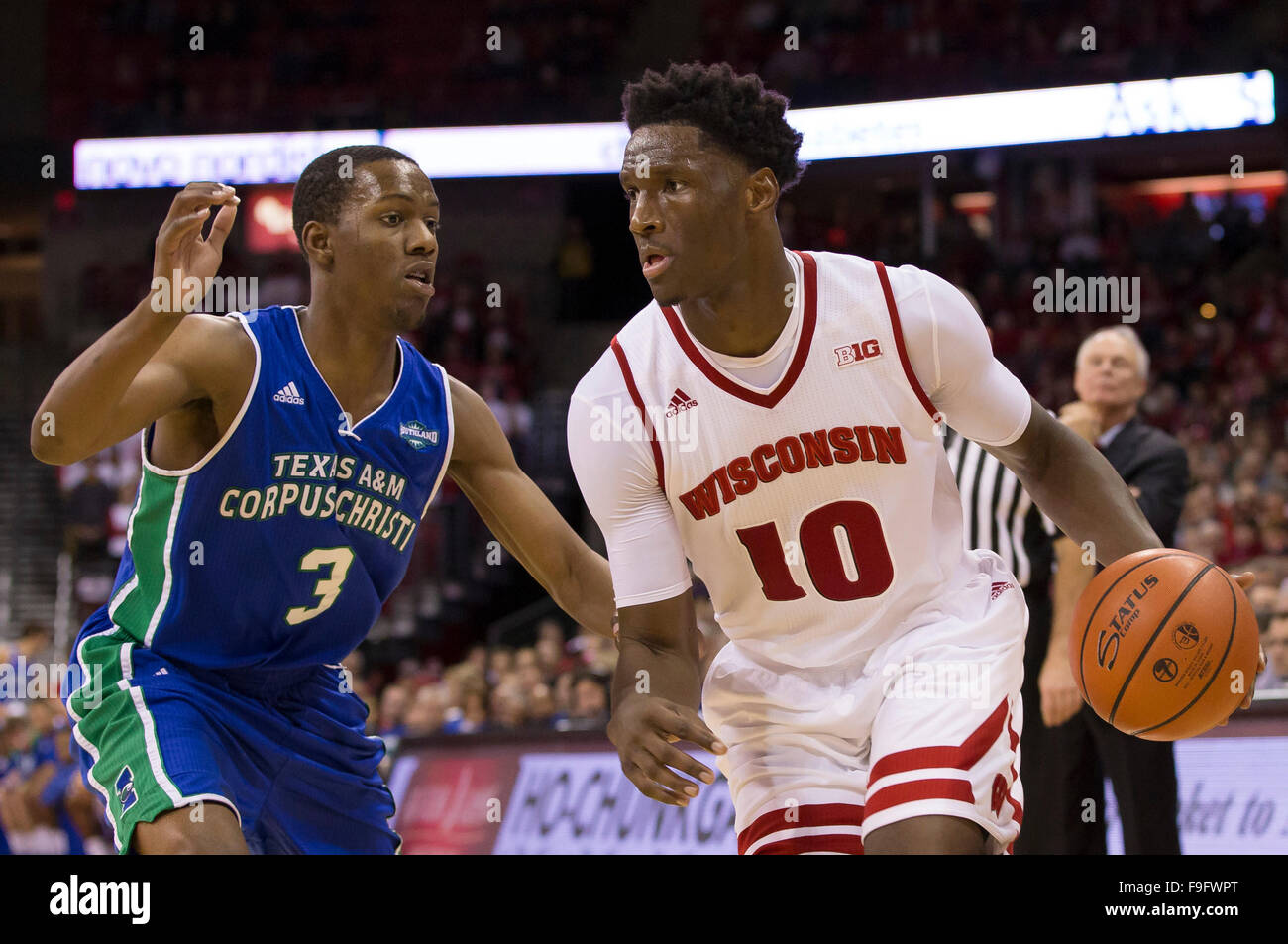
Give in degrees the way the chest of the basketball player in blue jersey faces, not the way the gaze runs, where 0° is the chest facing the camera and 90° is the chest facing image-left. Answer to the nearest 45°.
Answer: approximately 315°

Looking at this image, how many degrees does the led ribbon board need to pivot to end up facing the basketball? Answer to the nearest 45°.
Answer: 0° — it already faces it

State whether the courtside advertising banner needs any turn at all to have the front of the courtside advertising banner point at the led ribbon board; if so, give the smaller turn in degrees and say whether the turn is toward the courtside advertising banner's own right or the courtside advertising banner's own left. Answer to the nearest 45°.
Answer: approximately 180°

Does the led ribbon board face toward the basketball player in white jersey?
yes

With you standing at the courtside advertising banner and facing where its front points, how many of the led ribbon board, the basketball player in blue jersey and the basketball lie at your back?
1

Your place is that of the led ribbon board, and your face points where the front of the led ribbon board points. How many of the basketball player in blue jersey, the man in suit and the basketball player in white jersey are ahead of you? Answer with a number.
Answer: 3

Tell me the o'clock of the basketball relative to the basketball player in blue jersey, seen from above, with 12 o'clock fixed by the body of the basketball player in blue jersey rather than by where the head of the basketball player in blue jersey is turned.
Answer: The basketball is roughly at 11 o'clock from the basketball player in blue jersey.

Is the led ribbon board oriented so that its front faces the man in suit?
yes

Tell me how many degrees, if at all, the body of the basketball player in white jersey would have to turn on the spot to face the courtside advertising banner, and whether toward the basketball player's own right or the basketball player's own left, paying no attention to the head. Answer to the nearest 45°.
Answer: approximately 180°

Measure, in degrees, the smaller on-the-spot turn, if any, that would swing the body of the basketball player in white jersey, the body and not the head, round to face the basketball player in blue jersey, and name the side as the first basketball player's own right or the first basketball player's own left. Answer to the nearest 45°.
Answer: approximately 90° to the first basketball player's own right
